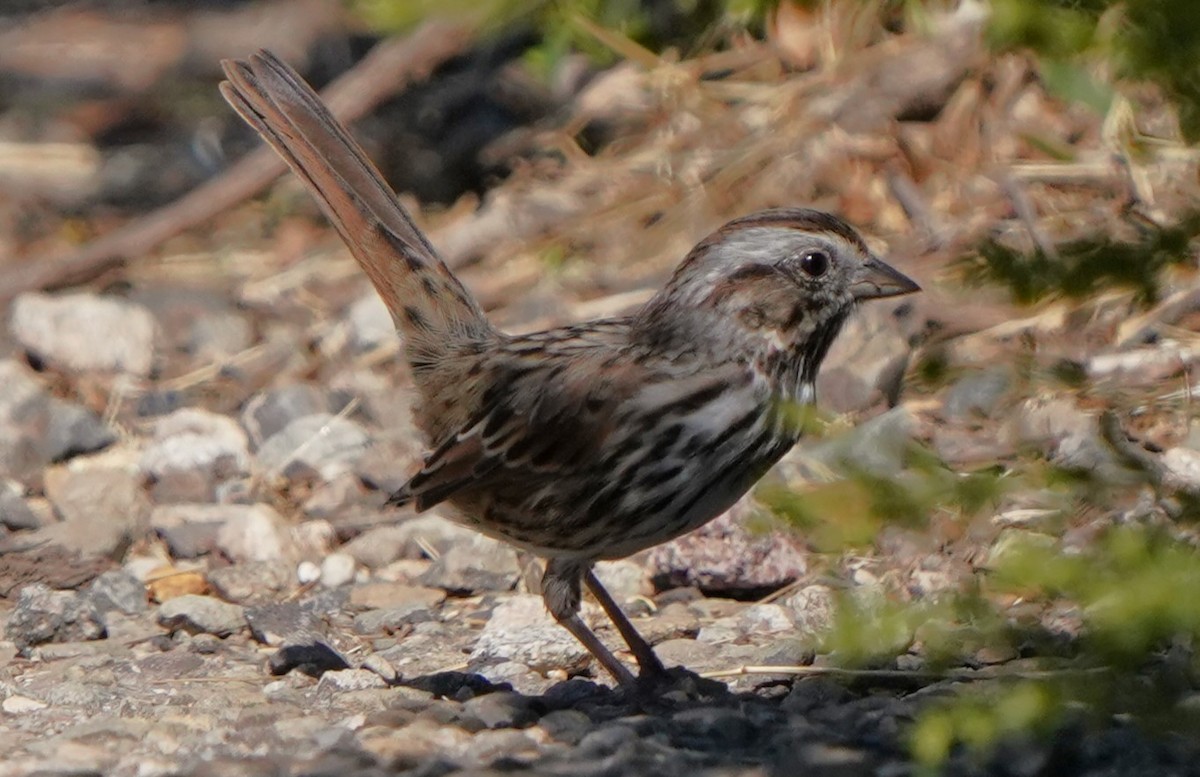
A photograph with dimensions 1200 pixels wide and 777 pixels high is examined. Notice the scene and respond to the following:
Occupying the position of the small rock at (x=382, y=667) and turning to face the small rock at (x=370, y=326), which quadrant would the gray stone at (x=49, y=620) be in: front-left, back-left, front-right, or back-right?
front-left

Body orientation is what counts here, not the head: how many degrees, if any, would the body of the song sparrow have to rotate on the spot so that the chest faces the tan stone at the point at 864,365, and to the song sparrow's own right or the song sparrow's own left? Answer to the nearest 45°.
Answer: approximately 45° to the song sparrow's own left

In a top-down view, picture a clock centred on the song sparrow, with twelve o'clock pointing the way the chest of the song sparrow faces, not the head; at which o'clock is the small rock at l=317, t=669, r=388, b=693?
The small rock is roughly at 6 o'clock from the song sparrow.

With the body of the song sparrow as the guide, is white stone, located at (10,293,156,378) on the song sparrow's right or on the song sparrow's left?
on the song sparrow's left

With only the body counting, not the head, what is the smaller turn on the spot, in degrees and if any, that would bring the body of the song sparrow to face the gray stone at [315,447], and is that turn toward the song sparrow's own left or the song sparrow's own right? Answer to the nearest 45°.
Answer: approximately 135° to the song sparrow's own left

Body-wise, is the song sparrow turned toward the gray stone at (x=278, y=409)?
no

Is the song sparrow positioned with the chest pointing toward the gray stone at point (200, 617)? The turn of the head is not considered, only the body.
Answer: no

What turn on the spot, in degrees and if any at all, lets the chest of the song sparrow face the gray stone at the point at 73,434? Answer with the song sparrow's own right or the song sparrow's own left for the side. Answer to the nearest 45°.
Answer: approximately 135° to the song sparrow's own left

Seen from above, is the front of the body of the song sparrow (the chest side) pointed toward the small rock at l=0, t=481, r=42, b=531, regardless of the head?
no

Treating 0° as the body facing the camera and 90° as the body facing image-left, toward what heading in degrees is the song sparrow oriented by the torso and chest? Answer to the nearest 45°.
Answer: approximately 270°

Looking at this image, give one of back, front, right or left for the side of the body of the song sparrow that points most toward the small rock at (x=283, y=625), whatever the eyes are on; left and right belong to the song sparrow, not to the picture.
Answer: back

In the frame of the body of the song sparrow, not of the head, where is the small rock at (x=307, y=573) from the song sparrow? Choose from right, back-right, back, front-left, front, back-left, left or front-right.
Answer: back-left

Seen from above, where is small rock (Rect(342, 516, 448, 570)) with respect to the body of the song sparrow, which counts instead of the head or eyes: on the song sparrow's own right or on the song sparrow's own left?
on the song sparrow's own left

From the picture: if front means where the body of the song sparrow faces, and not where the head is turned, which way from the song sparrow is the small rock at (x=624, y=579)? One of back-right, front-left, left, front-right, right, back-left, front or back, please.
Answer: left

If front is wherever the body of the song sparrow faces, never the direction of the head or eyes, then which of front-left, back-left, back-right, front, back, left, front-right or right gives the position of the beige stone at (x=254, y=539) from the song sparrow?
back-left

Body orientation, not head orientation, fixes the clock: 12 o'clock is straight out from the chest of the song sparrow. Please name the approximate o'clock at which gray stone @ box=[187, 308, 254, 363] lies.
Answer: The gray stone is roughly at 8 o'clock from the song sparrow.
